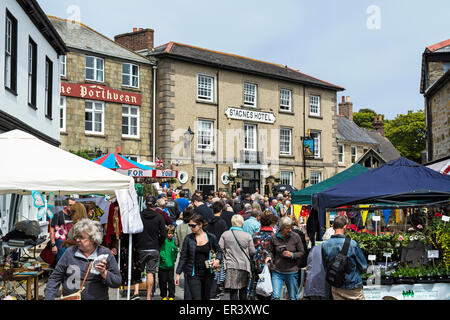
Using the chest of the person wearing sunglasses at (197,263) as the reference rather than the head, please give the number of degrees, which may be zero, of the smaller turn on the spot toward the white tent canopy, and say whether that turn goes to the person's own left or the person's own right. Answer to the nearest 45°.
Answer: approximately 90° to the person's own right

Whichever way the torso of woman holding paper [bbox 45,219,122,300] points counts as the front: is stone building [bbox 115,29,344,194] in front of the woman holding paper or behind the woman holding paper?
behind

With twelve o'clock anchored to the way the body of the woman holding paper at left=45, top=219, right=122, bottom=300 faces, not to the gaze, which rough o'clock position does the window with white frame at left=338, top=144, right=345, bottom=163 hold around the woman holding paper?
The window with white frame is roughly at 7 o'clock from the woman holding paper.

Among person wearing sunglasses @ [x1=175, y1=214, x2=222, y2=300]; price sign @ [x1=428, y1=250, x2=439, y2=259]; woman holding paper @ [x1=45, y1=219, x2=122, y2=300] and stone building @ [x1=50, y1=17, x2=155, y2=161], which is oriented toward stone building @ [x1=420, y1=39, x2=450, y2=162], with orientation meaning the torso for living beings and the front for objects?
stone building @ [x1=50, y1=17, x2=155, y2=161]

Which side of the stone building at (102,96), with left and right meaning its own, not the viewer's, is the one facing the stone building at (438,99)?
front

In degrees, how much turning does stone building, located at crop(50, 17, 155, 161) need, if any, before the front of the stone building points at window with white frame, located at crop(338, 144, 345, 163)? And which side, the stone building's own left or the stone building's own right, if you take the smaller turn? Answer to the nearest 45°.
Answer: approximately 90° to the stone building's own left

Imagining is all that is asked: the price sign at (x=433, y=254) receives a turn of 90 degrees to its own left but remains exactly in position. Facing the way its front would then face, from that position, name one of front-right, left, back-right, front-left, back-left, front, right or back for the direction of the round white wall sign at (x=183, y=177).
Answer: back-left

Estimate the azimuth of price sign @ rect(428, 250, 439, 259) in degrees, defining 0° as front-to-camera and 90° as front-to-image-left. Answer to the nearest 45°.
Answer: approximately 0°

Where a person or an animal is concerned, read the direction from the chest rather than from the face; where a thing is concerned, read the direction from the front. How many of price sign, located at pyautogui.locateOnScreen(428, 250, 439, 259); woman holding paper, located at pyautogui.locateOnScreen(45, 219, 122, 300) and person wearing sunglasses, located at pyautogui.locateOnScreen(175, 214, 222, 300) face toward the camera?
3

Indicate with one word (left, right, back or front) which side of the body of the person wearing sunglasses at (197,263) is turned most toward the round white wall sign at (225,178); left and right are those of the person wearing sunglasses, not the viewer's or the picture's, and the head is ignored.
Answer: back

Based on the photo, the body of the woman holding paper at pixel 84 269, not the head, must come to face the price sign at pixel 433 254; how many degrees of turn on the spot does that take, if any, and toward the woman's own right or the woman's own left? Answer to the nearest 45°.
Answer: approximately 90° to the woman's own left

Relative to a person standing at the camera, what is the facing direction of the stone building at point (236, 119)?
facing the viewer and to the right of the viewer
